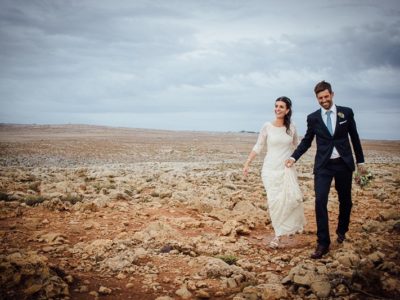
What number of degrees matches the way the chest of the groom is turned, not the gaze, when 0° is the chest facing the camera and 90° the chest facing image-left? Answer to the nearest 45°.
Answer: approximately 0°

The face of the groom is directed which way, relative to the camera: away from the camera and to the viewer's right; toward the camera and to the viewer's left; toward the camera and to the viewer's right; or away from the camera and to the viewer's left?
toward the camera and to the viewer's left

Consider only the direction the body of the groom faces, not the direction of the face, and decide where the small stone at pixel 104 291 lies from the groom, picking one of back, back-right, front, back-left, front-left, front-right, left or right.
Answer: front-right

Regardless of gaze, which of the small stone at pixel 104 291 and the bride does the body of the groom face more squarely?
the small stone

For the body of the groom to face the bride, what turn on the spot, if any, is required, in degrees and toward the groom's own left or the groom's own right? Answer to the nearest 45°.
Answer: approximately 135° to the groom's own right
